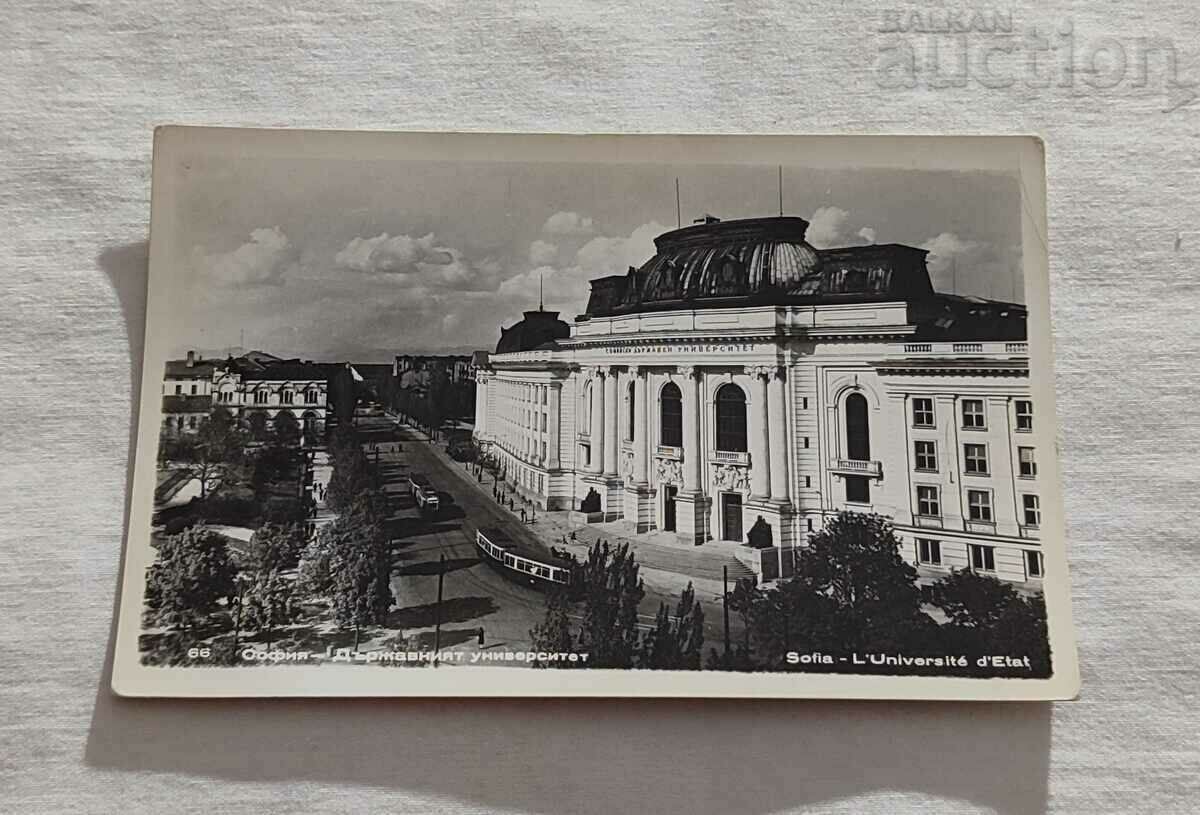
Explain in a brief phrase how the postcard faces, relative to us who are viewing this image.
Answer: facing the viewer
